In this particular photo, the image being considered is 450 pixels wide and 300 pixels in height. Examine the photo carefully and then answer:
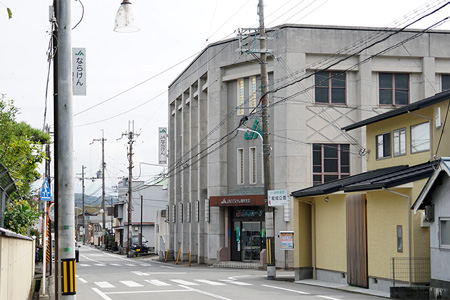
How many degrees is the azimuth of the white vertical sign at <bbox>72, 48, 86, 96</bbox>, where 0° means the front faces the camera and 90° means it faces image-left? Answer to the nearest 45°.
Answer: approximately 0°

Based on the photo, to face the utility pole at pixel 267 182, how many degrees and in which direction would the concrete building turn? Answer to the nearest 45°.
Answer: approximately 45° to its left

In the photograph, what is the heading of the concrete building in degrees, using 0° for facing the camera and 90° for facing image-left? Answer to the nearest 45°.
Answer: approximately 45°

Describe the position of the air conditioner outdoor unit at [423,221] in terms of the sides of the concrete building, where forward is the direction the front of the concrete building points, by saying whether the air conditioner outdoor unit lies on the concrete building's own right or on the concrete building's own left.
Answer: on the concrete building's own left

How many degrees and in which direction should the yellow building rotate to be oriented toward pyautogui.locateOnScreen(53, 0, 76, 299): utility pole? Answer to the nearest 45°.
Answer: approximately 45° to its left
